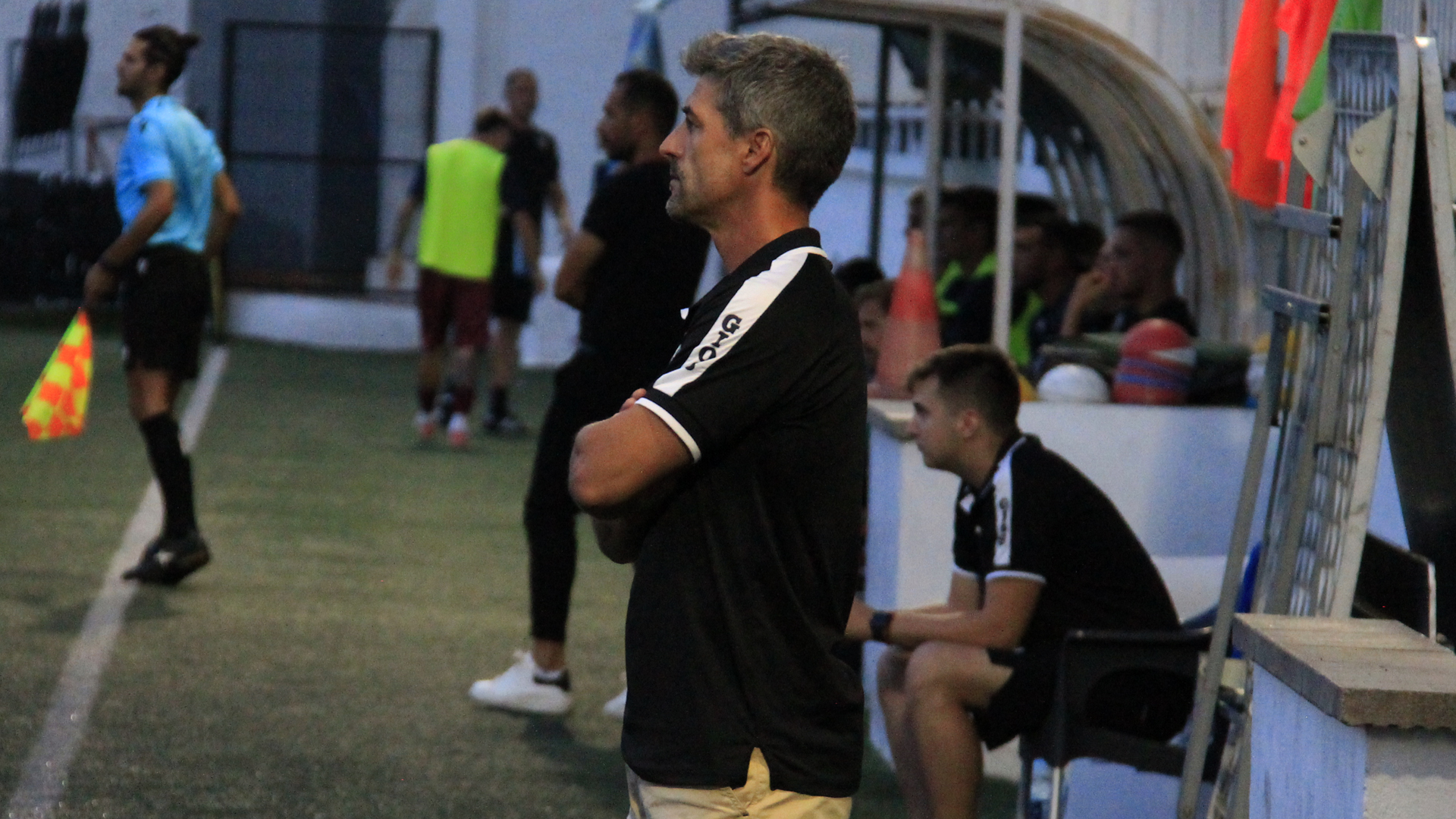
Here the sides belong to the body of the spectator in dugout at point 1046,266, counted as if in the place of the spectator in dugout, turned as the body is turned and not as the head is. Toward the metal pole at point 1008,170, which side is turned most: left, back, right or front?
left

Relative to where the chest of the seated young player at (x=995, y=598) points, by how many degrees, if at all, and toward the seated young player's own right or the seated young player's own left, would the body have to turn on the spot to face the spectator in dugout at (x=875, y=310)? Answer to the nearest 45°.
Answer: approximately 90° to the seated young player's own right

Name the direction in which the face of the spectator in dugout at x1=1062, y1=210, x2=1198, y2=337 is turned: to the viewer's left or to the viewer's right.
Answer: to the viewer's left

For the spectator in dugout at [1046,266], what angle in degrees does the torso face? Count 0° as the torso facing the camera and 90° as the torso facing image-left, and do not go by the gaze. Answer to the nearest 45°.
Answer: approximately 90°

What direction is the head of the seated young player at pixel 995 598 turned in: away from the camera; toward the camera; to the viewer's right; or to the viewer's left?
to the viewer's left

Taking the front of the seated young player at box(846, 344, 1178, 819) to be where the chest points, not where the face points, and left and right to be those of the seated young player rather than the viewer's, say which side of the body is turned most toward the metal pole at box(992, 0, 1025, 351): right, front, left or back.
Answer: right

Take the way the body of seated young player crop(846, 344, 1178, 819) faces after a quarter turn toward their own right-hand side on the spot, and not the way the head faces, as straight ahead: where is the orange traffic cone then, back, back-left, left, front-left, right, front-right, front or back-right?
front

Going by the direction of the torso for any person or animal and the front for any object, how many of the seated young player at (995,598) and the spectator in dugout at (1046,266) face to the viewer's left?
2

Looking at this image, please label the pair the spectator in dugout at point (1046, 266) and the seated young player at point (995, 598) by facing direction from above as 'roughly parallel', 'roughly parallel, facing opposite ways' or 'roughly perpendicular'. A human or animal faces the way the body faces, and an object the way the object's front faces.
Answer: roughly parallel

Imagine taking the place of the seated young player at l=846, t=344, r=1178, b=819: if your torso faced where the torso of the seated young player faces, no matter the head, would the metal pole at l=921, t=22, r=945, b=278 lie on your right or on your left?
on your right

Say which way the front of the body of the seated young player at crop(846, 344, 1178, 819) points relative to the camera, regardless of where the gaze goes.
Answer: to the viewer's left
